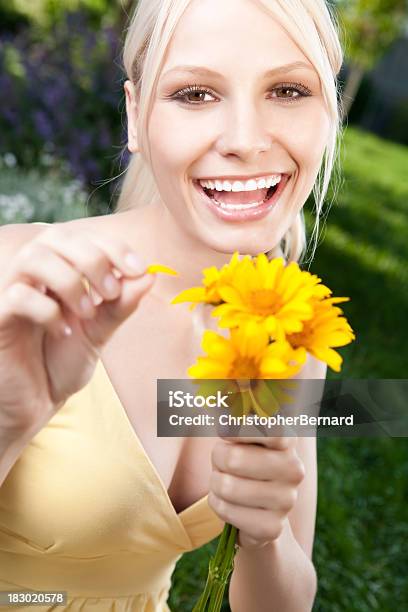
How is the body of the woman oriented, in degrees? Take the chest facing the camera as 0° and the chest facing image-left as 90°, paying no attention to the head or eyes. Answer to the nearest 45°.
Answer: approximately 315°
